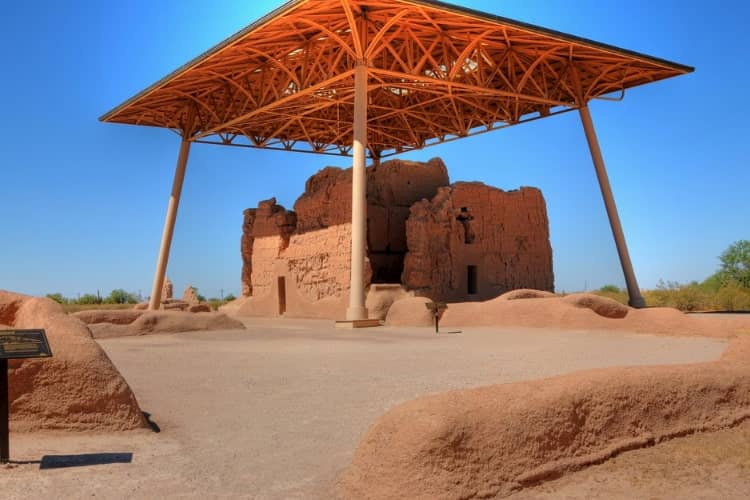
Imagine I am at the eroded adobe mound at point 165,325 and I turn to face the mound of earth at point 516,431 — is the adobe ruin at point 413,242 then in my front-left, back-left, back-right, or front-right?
back-left

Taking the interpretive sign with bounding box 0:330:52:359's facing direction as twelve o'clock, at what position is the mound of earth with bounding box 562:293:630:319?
The mound of earth is roughly at 8 o'clock from the interpretive sign.

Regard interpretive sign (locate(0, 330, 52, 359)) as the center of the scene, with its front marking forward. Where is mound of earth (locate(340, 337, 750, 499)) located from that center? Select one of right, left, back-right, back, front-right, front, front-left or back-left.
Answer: front-left

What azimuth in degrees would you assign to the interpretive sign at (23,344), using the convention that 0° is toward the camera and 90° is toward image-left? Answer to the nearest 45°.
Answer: approximately 0°

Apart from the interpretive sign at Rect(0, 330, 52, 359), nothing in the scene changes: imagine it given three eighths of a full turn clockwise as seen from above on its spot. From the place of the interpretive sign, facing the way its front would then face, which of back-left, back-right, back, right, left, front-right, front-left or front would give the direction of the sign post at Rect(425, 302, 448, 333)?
right

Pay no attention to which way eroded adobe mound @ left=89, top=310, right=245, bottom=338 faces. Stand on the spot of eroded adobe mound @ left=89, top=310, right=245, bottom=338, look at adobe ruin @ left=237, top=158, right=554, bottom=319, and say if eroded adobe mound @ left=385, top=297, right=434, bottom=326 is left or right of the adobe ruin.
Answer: right

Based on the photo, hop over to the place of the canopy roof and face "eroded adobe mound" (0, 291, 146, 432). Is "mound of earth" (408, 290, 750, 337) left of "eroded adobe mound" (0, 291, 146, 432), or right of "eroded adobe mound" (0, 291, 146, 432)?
left

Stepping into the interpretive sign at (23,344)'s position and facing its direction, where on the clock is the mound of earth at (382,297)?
The mound of earth is roughly at 7 o'clock from the interpretive sign.

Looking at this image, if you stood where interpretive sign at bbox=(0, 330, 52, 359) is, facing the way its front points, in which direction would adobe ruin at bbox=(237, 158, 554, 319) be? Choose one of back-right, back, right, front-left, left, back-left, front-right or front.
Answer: back-left

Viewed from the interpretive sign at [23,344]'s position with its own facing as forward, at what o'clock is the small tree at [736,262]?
The small tree is roughly at 8 o'clock from the interpretive sign.

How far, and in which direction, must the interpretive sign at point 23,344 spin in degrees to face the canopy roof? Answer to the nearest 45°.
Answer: approximately 135° to its left

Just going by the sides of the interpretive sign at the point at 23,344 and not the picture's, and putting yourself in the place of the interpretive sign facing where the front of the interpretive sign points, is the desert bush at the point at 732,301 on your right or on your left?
on your left

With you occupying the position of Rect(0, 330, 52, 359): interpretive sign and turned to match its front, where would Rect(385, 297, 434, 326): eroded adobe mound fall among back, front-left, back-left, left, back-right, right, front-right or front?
back-left

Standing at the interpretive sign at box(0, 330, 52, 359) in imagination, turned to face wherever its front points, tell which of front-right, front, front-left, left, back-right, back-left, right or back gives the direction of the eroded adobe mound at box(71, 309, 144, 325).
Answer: back

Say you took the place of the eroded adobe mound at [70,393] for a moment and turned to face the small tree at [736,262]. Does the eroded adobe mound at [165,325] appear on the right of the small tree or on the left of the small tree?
left
